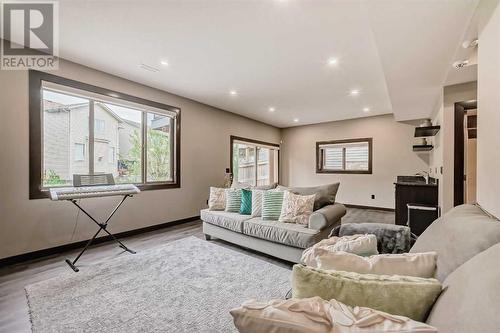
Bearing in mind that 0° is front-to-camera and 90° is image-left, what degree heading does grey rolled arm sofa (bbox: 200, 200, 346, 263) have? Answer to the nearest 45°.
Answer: approximately 45°

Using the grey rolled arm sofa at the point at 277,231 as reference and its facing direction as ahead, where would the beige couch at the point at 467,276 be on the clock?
The beige couch is roughly at 10 o'clock from the grey rolled arm sofa.

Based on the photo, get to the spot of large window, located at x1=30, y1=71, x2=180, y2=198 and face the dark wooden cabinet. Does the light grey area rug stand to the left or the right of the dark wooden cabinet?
right

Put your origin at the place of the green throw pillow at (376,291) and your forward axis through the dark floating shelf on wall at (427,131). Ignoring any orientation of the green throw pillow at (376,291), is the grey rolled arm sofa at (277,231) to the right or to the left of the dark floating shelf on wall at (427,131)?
left

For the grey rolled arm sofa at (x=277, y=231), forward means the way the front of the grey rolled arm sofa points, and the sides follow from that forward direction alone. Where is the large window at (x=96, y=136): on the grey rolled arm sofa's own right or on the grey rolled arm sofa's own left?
on the grey rolled arm sofa's own right

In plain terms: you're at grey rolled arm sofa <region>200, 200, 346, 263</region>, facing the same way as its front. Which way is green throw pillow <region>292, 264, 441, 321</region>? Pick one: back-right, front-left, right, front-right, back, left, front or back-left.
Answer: front-left

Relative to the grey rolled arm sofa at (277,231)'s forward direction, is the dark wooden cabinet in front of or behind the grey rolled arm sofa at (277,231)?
behind

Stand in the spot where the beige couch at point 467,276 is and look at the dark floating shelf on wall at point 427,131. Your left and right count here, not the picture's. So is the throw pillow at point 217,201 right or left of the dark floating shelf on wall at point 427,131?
left

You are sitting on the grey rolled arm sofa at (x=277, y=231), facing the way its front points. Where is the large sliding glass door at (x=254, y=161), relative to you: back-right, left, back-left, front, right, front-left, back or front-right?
back-right

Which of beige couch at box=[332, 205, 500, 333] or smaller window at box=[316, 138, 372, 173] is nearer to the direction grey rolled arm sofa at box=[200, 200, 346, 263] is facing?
the beige couch
